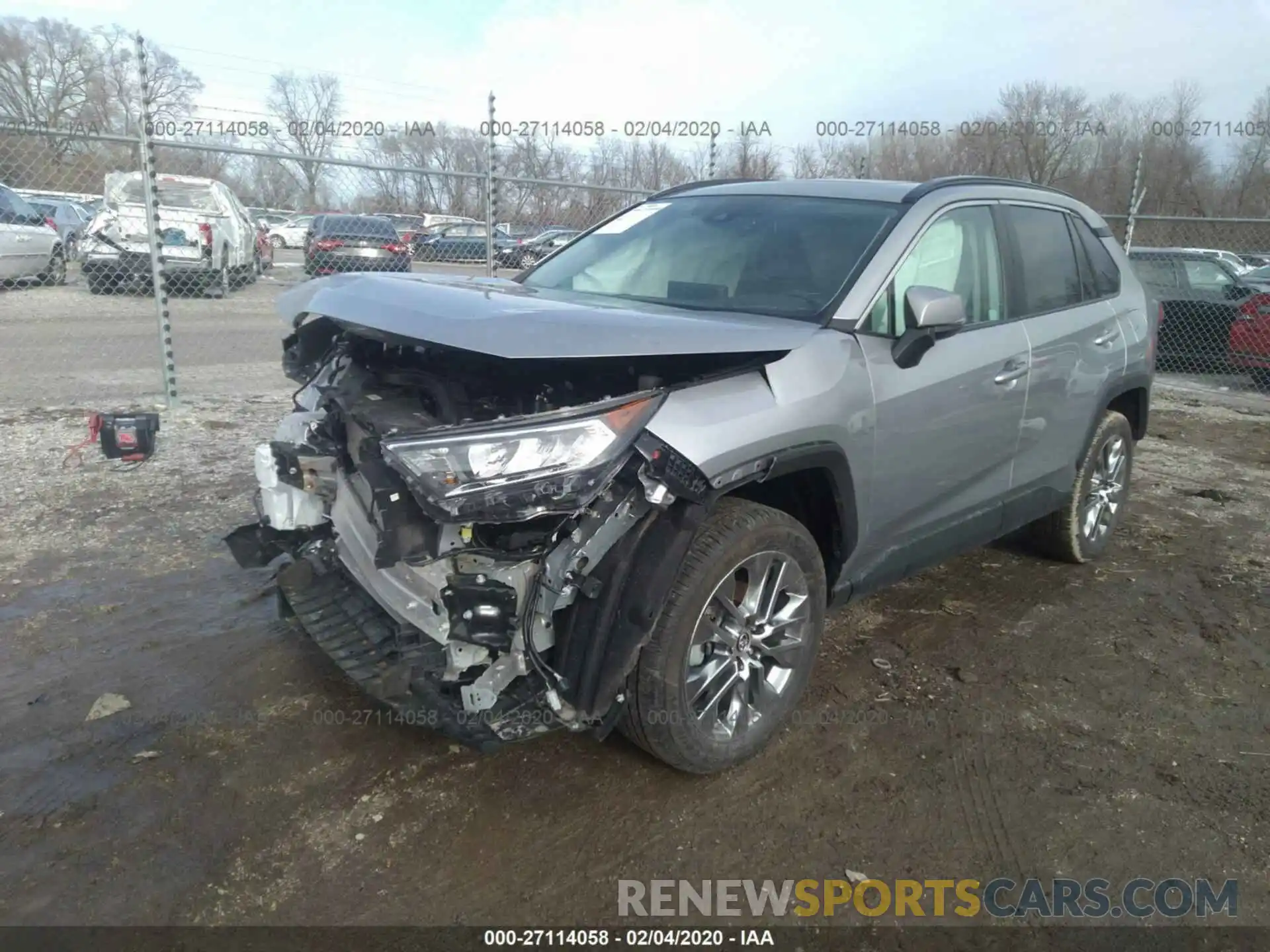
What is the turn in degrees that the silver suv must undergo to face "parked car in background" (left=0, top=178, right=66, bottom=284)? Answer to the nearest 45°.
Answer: approximately 90° to its right

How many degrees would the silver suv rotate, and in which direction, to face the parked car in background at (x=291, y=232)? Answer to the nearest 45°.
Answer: approximately 90° to its right

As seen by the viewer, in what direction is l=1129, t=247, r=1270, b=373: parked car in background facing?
to the viewer's right

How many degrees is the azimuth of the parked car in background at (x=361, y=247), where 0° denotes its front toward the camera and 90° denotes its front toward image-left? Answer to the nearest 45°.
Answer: approximately 180°

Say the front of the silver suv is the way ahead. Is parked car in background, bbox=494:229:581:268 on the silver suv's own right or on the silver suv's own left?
on the silver suv's own right

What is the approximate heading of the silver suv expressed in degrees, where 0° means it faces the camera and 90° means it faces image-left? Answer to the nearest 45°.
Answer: approximately 45°

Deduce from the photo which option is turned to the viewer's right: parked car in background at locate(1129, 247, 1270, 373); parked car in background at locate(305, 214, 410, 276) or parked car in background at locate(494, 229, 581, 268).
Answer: parked car in background at locate(1129, 247, 1270, 373)

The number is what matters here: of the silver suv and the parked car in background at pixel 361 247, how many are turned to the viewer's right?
0

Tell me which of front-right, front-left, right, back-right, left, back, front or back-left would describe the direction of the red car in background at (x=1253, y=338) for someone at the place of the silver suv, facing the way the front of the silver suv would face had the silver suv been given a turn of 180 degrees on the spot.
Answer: front

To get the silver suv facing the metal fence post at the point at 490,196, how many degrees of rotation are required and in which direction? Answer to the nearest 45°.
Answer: approximately 135° to its right
